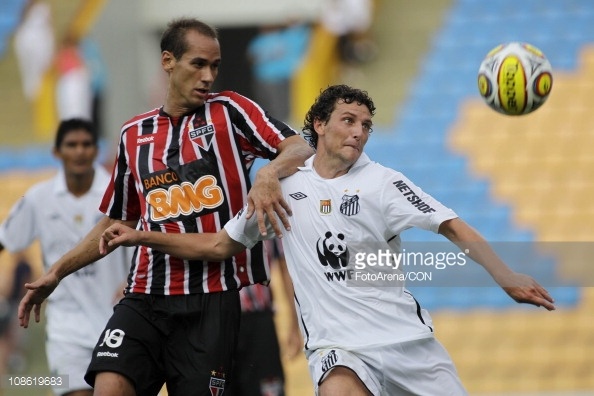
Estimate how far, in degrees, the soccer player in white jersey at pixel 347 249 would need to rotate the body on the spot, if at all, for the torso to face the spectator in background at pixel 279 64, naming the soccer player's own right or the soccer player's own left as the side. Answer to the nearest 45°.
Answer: approximately 180°

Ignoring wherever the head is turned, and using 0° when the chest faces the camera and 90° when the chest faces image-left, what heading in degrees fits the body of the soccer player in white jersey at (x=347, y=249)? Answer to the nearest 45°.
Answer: approximately 0°

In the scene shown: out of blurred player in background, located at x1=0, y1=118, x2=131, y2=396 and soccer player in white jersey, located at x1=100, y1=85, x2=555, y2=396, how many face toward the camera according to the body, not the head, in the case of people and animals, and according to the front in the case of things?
2

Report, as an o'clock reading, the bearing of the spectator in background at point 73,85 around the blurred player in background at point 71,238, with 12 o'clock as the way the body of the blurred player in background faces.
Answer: The spectator in background is roughly at 6 o'clock from the blurred player in background.

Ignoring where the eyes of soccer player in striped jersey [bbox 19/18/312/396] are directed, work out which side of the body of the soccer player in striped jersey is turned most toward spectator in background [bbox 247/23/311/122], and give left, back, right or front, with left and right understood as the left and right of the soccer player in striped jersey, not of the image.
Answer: back

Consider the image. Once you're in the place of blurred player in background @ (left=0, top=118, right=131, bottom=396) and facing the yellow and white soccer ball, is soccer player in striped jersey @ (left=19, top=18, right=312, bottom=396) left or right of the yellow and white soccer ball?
right

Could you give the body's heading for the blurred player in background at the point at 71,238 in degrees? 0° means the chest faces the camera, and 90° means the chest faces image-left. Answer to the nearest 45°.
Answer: approximately 0°
